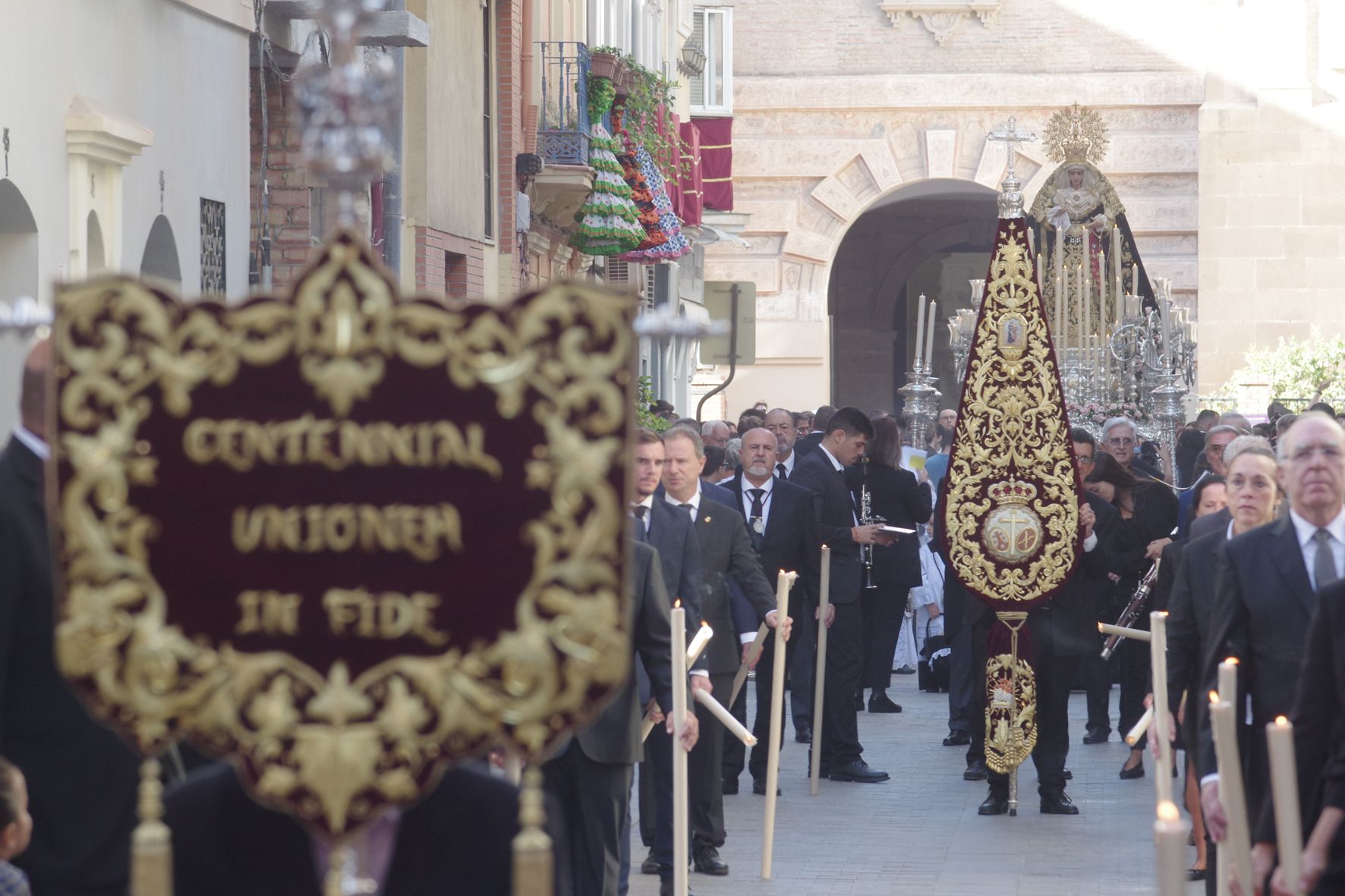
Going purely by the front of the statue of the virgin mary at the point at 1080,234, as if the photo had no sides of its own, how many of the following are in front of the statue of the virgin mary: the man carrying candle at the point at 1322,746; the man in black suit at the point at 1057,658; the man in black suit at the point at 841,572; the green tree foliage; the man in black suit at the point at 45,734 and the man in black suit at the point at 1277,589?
5

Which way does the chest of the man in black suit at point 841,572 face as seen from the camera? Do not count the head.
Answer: to the viewer's right

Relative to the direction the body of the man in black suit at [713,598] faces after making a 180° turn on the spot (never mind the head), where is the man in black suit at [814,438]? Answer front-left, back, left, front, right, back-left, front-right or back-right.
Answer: front

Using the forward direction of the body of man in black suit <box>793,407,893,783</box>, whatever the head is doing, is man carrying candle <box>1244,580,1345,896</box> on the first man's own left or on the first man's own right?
on the first man's own right

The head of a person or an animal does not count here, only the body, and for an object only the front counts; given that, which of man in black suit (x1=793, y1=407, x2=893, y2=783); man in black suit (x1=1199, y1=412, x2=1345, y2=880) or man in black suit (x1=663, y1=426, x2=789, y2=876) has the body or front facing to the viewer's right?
man in black suit (x1=793, y1=407, x2=893, y2=783)

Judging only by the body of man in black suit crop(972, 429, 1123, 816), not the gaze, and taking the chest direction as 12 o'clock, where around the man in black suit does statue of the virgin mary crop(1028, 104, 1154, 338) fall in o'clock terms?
The statue of the virgin mary is roughly at 6 o'clock from the man in black suit.

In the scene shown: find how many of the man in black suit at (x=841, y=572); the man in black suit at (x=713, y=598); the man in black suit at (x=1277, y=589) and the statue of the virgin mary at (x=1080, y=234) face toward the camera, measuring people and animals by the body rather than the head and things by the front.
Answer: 3

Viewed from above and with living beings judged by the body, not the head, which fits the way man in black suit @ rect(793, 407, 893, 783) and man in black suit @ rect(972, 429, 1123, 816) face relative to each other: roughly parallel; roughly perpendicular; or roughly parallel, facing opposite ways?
roughly perpendicular

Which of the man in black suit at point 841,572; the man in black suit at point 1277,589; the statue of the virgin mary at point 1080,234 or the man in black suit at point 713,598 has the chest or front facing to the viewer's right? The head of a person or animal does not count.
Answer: the man in black suit at point 841,572

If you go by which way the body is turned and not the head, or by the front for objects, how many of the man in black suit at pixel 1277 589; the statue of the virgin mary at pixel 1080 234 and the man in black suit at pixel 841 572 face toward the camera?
2
